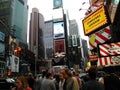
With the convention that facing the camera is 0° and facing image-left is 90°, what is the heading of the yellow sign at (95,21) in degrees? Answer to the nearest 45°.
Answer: approximately 45°

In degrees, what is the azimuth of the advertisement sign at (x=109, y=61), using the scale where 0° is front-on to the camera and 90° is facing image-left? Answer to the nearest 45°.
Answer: approximately 45°

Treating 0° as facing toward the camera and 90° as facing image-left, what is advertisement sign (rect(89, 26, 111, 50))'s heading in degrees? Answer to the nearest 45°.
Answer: approximately 45°

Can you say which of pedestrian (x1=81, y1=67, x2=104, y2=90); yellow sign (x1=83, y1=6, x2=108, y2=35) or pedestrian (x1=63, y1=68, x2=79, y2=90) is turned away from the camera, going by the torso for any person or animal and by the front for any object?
pedestrian (x1=81, y1=67, x2=104, y2=90)

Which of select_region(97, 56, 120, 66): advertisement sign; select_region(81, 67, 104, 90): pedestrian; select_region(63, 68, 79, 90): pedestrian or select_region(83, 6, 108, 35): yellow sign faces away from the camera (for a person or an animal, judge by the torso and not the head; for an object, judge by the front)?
select_region(81, 67, 104, 90): pedestrian

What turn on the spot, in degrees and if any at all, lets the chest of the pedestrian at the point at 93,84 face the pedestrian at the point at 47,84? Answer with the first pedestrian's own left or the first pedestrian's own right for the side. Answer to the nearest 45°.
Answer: approximately 45° to the first pedestrian's own left

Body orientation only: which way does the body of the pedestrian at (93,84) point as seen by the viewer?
away from the camera
